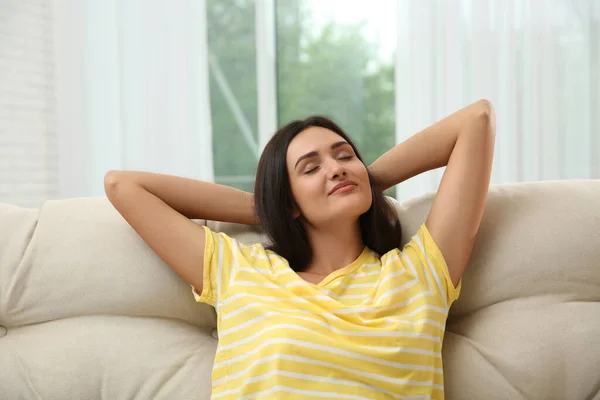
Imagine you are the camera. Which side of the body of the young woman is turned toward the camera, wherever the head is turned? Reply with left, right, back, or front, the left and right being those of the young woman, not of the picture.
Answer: front

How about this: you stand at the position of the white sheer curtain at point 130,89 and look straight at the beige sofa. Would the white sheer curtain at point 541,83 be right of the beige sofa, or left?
left

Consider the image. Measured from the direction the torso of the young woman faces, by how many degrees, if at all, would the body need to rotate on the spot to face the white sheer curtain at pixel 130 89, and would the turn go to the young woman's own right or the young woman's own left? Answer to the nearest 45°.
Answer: approximately 180°

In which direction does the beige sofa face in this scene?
toward the camera

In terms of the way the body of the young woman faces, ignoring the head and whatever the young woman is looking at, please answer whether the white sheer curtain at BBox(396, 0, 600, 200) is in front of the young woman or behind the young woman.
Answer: behind

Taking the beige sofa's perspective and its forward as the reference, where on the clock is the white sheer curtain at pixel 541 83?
The white sheer curtain is roughly at 7 o'clock from the beige sofa.

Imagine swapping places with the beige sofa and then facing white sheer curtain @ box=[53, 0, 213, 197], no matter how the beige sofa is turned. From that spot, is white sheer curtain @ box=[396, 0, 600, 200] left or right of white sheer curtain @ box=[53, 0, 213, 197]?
right

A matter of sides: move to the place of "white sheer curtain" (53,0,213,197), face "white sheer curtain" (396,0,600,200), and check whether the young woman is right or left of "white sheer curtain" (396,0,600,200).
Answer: right

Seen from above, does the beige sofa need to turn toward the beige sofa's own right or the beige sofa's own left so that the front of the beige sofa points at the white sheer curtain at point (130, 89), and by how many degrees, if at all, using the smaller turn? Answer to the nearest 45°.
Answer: approximately 180°
